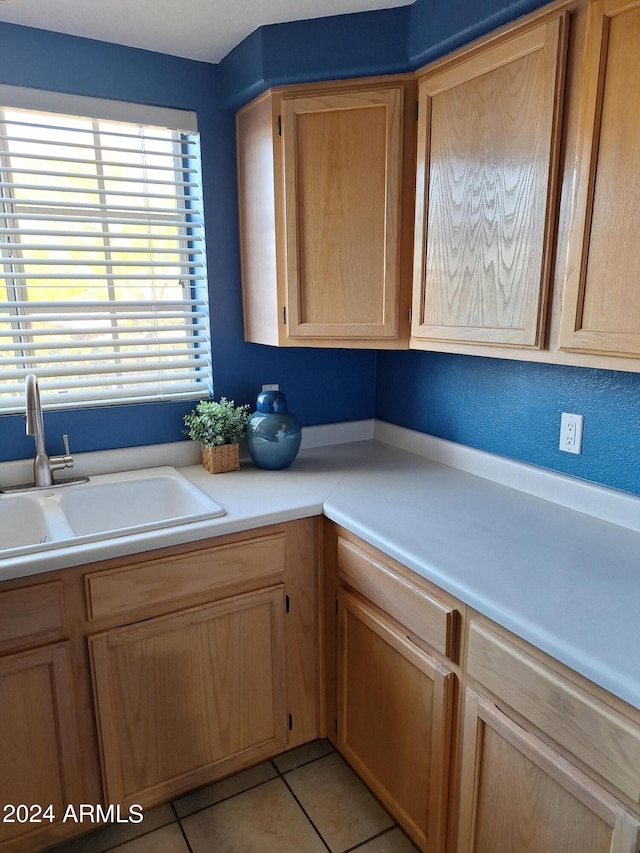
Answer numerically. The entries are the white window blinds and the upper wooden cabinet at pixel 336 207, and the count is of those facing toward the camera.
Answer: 2

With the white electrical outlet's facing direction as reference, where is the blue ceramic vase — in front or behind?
in front

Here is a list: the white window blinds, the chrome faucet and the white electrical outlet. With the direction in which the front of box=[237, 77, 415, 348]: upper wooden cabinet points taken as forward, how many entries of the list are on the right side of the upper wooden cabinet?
2

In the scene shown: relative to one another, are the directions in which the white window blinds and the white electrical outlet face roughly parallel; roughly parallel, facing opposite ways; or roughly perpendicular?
roughly perpendicular

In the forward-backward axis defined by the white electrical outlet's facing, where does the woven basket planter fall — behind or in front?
in front

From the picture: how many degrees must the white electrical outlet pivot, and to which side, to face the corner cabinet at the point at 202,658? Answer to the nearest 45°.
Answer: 0° — it already faces it
